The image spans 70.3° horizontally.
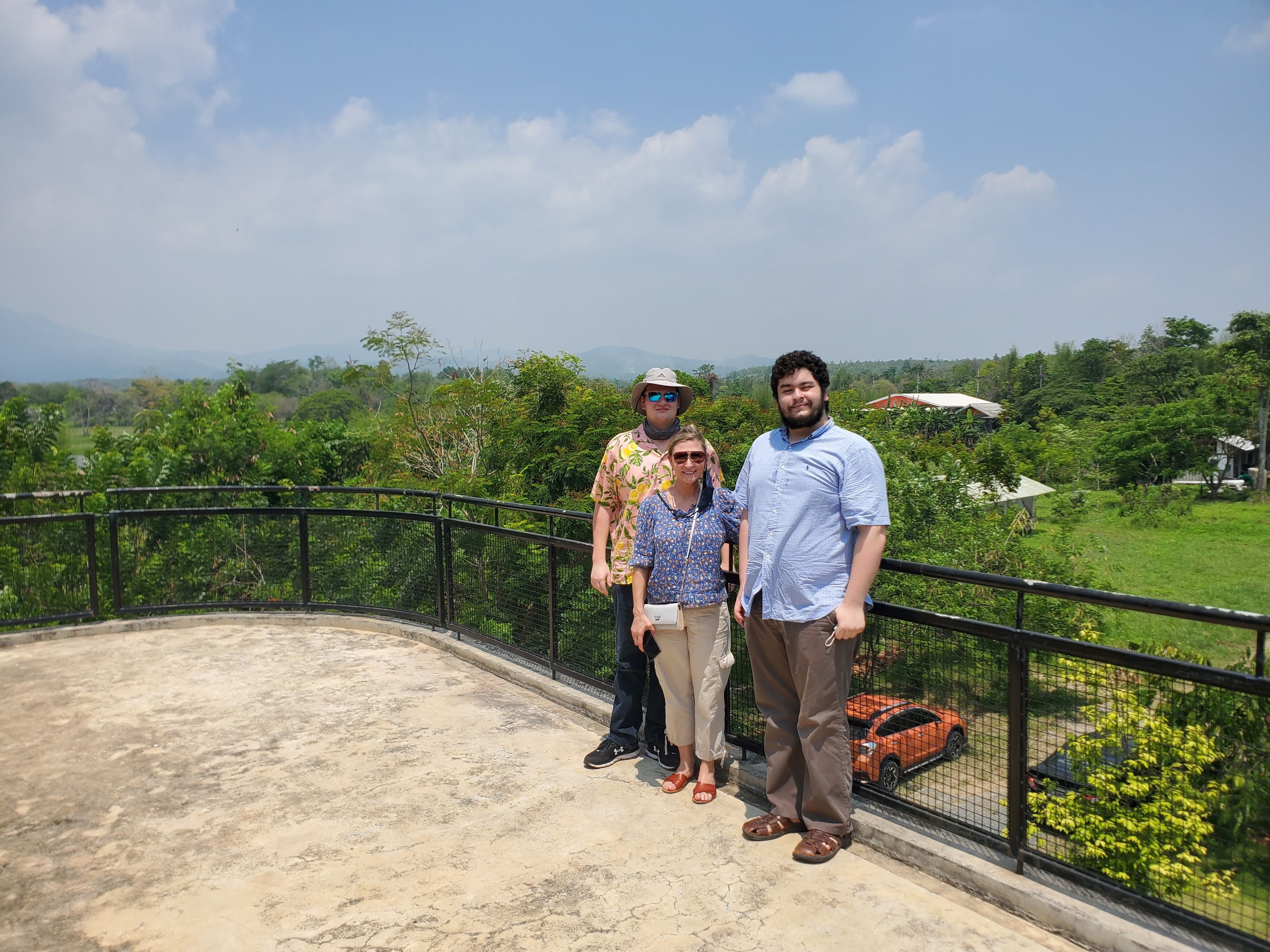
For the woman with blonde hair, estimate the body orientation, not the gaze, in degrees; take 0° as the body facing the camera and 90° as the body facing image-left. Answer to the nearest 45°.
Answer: approximately 0°

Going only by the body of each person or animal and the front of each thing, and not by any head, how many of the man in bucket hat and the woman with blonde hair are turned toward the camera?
2

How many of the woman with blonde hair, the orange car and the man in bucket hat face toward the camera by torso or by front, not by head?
2

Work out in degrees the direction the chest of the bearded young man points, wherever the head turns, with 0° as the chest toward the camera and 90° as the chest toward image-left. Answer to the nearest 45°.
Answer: approximately 45°

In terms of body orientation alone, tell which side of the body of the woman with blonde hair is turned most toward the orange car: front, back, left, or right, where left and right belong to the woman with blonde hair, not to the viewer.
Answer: back

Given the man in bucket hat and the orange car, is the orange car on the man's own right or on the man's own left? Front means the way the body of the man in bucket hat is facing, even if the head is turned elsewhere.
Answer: on the man's own left

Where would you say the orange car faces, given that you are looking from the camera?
facing away from the viewer and to the right of the viewer
